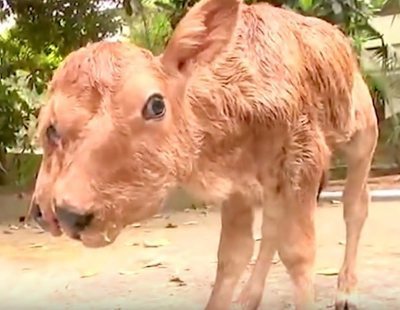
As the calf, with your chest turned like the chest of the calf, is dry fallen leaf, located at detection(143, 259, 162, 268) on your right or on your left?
on your right

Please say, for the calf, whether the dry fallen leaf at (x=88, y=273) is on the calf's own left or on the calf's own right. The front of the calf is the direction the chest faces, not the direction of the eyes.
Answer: on the calf's own right

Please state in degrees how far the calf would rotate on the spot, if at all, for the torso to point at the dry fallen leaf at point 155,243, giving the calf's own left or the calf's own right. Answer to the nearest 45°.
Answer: approximately 135° to the calf's own right

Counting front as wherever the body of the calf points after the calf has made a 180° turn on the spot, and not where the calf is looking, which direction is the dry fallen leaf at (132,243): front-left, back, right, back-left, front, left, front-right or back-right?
front-left

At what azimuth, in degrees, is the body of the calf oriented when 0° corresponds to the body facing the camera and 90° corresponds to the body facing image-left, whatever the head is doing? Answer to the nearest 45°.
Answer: approximately 45°

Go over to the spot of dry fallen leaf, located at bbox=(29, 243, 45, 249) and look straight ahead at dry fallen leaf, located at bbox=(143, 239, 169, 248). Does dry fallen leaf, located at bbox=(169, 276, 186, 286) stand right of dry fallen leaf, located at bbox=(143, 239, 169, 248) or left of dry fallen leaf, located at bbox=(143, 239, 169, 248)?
right
